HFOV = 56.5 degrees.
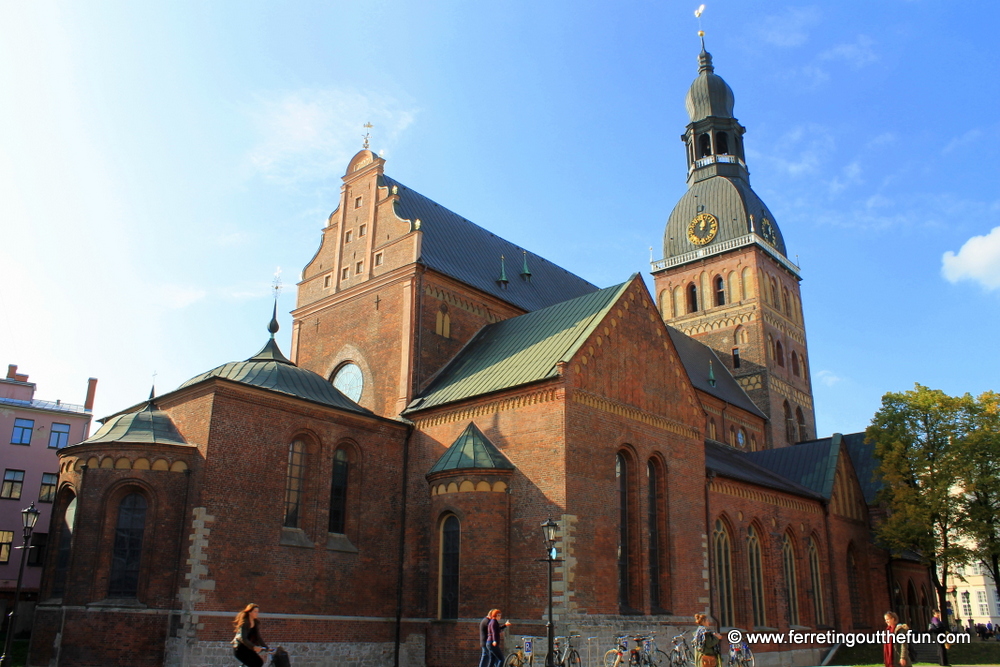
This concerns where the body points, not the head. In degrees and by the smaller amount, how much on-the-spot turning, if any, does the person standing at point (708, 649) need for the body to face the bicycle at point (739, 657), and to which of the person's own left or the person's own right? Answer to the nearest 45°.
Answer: approximately 90° to the person's own left

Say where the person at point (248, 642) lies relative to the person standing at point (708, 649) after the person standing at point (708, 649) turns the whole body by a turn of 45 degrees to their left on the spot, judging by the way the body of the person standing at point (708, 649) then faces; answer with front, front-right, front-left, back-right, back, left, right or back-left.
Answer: back
